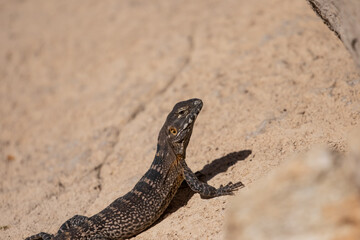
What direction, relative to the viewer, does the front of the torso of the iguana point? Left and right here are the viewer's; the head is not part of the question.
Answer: facing to the right of the viewer
